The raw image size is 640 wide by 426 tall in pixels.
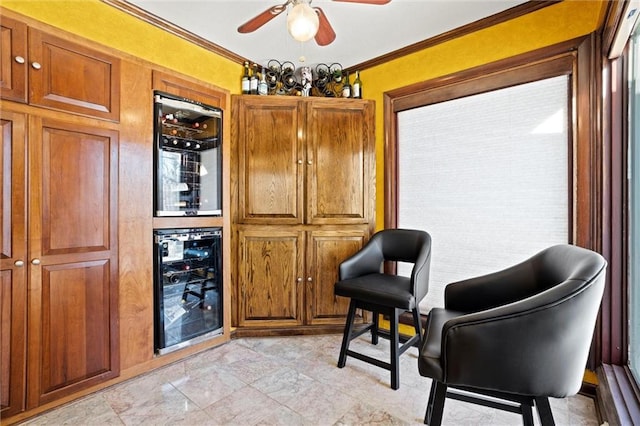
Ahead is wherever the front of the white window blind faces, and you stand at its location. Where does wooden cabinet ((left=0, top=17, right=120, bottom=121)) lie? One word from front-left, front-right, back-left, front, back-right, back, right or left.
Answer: front

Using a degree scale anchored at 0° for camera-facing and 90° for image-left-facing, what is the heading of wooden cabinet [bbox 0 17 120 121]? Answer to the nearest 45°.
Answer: approximately 315°

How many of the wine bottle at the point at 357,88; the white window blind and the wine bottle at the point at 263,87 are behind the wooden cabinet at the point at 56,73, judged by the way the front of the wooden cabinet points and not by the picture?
0

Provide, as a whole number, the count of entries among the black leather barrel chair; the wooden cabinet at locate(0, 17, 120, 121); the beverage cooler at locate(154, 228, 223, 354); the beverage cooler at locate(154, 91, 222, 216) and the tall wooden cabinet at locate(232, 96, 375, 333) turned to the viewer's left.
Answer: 1

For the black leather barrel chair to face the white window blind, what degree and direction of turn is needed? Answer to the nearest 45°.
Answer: approximately 90° to its right

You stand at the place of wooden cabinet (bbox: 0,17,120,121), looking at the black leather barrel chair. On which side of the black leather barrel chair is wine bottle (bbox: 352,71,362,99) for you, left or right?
left

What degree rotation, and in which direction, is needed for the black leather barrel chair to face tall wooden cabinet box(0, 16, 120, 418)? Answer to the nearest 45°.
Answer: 0° — it already faces it

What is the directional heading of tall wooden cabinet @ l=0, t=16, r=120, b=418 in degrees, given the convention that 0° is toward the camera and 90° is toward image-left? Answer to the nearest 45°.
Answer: approximately 315°

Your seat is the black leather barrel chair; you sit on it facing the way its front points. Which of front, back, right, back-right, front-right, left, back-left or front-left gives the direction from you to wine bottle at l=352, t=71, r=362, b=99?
front-right

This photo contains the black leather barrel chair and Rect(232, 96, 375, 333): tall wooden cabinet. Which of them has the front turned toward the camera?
the tall wooden cabinet

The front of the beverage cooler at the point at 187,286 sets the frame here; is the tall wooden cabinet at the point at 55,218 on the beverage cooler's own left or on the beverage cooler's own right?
on the beverage cooler's own right

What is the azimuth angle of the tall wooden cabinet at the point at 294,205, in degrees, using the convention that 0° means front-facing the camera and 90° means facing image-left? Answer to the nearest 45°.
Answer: approximately 0°

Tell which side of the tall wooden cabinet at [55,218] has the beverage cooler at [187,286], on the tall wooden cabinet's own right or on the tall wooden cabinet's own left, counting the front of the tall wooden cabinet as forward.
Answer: on the tall wooden cabinet's own left

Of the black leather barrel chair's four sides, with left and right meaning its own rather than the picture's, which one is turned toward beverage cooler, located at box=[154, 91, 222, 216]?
front

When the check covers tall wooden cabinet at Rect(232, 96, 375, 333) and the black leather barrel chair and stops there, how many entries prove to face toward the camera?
1

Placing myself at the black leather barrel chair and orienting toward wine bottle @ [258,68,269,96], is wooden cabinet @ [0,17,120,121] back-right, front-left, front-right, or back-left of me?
front-left

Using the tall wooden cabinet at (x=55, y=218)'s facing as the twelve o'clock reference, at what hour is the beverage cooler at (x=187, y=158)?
The beverage cooler is roughly at 10 o'clock from the tall wooden cabinet.

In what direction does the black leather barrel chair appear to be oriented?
to the viewer's left

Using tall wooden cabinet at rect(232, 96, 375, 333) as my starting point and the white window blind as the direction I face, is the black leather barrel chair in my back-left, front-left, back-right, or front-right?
front-right

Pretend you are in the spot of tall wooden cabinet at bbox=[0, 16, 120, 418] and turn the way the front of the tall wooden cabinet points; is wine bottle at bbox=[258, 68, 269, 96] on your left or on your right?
on your left
